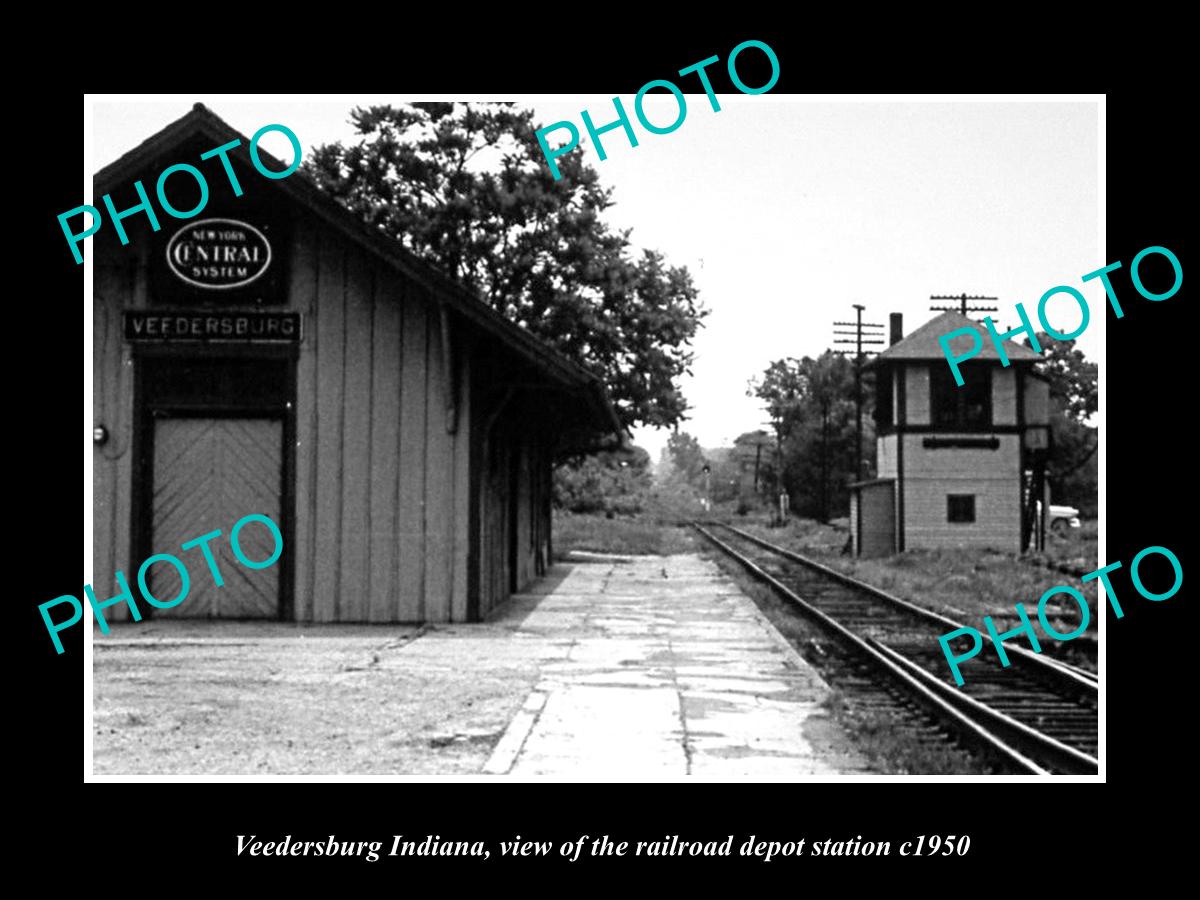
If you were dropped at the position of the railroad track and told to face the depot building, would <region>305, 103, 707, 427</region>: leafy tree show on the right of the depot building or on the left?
right

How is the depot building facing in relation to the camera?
toward the camera

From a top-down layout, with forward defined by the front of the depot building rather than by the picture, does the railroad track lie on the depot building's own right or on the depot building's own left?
on the depot building's own left

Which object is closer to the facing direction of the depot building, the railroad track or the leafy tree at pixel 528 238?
the railroad track

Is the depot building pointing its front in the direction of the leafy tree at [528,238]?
no
